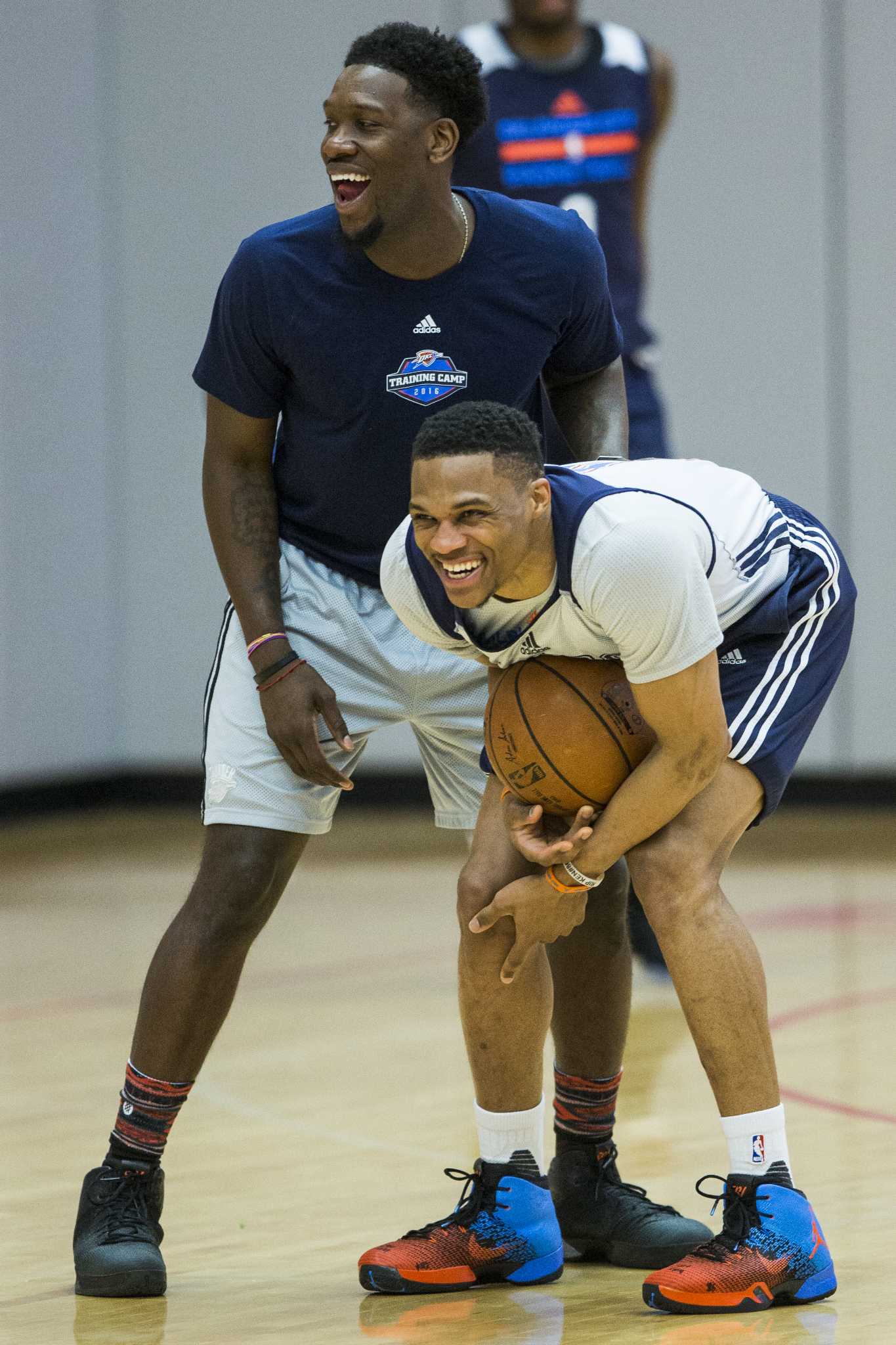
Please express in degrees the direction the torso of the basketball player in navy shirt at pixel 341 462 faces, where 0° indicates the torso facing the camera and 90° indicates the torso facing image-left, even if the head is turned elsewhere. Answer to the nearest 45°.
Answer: approximately 0°

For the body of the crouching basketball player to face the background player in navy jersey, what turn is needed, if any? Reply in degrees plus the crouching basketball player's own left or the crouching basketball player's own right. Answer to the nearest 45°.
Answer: approximately 135° to the crouching basketball player's own right

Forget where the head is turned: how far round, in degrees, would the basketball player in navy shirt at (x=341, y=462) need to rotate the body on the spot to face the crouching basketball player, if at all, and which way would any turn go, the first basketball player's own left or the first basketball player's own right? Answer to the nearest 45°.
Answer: approximately 45° to the first basketball player's own left

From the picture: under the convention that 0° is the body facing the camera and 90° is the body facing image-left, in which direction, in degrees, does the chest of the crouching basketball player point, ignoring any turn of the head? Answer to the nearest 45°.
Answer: approximately 45°

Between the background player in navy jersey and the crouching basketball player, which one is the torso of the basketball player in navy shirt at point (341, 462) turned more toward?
the crouching basketball player

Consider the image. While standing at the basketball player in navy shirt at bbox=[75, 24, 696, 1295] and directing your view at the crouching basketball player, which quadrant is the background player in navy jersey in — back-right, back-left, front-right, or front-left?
back-left
